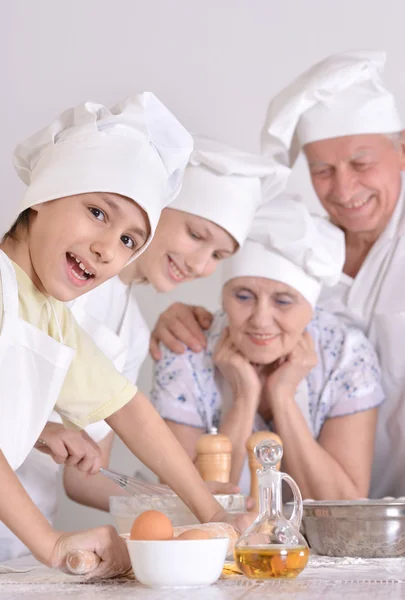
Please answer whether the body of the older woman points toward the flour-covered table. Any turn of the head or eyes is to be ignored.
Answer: yes

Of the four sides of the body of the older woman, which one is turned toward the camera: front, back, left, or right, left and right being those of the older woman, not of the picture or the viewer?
front

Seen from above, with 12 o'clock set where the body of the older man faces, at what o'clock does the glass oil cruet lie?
The glass oil cruet is roughly at 11 o'clock from the older man.

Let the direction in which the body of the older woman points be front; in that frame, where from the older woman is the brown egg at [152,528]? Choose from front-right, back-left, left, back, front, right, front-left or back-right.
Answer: front

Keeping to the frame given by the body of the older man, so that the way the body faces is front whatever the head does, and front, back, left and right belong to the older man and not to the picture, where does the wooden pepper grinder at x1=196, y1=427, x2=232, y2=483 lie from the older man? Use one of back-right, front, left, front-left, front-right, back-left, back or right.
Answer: front

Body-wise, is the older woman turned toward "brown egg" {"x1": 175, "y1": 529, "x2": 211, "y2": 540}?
yes

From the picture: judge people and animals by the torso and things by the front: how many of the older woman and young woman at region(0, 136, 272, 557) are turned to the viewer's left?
0

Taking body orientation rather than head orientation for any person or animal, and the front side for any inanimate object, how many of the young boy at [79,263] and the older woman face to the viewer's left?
0

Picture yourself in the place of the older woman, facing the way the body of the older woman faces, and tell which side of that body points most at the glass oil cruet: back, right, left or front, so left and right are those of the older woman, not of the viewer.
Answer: front

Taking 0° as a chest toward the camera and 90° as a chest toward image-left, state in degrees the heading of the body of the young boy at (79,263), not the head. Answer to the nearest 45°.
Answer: approximately 315°

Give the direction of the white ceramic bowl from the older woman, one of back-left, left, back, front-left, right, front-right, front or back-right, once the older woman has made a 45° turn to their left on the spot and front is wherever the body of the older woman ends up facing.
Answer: front-right

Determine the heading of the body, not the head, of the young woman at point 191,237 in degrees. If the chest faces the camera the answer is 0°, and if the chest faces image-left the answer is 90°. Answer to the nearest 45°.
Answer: approximately 315°

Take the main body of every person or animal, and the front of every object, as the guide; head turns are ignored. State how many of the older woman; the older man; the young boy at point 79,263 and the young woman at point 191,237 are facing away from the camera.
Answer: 0
